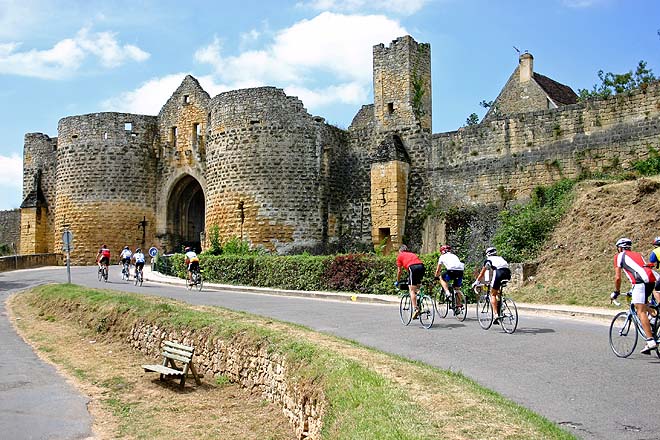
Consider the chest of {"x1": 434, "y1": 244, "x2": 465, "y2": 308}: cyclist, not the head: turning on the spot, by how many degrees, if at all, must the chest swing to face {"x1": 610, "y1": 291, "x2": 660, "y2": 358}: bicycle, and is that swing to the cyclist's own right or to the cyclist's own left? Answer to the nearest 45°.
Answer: approximately 180°

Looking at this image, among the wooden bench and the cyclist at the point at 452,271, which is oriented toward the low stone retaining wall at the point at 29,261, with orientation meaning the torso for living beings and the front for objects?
the cyclist

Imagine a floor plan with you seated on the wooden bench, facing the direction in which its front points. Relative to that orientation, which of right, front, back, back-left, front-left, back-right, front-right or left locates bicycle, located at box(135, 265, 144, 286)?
back-right

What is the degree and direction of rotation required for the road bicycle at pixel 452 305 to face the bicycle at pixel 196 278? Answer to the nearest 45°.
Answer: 0° — it already faces it

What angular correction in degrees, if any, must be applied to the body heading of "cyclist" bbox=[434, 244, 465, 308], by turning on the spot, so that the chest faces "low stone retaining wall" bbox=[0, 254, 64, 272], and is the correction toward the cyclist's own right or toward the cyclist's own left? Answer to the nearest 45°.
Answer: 0° — they already face it

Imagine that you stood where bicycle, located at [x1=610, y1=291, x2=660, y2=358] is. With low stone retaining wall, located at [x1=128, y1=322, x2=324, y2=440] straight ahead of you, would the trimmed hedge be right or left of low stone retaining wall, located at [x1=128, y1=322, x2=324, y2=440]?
right

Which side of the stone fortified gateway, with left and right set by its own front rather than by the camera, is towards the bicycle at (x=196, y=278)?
front

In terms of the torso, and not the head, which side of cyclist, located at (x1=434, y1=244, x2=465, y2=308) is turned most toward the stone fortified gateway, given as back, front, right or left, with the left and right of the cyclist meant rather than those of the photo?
front

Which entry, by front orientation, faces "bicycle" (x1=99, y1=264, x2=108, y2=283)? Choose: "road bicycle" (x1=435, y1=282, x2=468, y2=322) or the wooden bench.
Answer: the road bicycle

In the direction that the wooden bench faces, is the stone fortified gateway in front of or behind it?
behind

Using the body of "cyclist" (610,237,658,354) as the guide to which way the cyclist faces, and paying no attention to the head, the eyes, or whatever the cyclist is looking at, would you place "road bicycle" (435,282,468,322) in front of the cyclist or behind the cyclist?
in front

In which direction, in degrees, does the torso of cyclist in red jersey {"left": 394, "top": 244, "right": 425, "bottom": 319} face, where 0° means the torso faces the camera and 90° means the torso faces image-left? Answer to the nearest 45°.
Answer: approximately 135°
